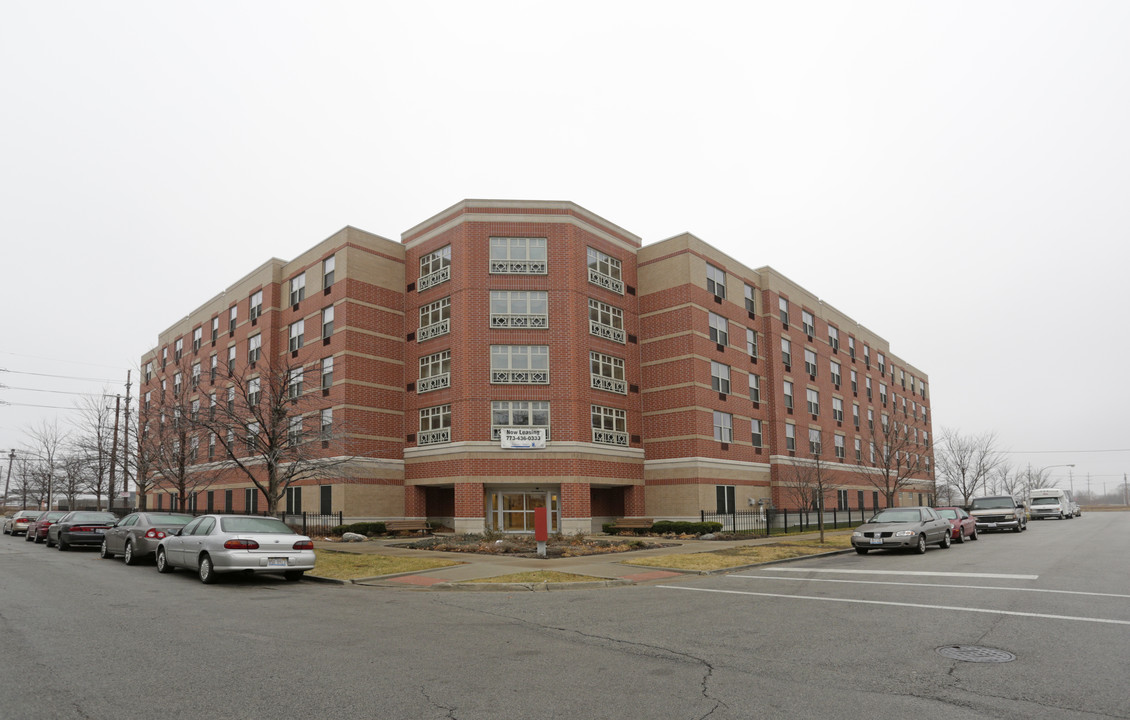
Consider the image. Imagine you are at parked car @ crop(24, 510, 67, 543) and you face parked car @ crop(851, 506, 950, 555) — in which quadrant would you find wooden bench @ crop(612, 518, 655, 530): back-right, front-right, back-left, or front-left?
front-left

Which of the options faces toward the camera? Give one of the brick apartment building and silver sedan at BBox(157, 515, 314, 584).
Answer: the brick apartment building

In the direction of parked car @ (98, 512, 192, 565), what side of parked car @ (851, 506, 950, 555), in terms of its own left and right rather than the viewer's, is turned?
front

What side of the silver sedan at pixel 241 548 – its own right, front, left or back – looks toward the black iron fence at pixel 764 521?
right

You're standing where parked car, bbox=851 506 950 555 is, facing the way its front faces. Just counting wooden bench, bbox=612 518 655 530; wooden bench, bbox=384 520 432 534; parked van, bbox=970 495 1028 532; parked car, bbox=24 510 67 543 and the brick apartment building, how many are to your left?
0

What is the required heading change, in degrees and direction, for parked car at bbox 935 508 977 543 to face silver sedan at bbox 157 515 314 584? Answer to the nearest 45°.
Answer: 0° — it already faces it

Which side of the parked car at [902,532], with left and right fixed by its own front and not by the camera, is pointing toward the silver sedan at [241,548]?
front

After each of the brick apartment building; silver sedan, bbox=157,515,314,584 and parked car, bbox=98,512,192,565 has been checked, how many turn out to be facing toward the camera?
1

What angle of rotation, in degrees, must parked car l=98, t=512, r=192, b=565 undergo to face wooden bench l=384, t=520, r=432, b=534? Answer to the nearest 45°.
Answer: approximately 90° to its right

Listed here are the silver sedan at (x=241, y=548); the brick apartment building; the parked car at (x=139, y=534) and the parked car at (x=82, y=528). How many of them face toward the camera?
1

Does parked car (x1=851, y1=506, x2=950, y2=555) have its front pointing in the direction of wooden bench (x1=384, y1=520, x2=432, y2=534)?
no

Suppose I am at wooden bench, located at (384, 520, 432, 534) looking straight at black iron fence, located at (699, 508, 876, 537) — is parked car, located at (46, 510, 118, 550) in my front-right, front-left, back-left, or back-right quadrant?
back-right

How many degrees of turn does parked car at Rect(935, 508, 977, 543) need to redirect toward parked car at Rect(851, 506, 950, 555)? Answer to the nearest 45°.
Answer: approximately 45° to its left

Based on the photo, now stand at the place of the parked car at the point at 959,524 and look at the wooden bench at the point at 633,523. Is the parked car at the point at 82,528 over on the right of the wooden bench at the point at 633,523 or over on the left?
left

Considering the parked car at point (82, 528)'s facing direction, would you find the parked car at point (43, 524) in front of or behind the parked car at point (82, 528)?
in front

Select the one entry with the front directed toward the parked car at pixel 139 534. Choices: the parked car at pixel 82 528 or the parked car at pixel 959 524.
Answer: the parked car at pixel 959 524

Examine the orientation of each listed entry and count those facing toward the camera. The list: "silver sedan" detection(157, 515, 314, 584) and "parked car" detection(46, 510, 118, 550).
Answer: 0

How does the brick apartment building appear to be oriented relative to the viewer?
toward the camera

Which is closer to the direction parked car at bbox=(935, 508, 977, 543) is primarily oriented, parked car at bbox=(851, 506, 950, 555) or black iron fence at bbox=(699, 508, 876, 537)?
the parked car

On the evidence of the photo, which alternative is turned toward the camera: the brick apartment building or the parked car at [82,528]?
the brick apartment building
